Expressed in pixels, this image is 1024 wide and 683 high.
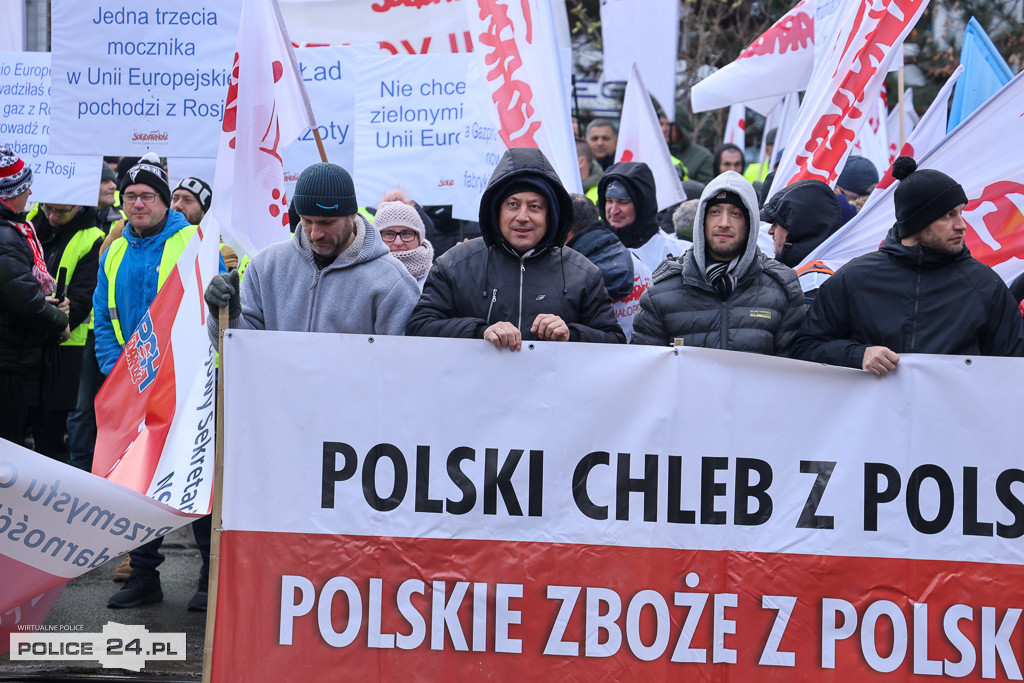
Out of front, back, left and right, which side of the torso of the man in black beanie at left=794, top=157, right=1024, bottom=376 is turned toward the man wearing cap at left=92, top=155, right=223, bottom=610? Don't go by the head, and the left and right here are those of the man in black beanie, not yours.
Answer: right

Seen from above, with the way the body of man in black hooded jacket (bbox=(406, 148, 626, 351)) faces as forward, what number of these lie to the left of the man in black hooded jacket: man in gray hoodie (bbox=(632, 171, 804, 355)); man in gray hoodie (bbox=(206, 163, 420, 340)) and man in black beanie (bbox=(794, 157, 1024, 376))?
2

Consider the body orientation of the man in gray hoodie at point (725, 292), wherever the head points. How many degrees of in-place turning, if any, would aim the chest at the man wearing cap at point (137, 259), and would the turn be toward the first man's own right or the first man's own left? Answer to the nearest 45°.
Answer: approximately 135° to the first man's own right

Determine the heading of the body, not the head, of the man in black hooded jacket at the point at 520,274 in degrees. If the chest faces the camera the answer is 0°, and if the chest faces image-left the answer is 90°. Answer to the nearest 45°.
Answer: approximately 0°

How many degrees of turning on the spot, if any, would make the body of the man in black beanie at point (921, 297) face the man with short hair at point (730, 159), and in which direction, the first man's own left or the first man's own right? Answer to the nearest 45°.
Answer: approximately 180°

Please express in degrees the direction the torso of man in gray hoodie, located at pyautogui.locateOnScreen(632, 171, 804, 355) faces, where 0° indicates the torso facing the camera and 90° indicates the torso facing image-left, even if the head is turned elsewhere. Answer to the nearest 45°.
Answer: approximately 0°

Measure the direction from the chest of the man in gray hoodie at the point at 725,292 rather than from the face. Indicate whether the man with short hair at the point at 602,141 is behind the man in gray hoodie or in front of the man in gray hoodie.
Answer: behind

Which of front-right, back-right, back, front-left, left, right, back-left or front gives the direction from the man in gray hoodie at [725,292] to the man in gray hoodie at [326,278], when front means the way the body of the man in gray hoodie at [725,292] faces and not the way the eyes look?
right
